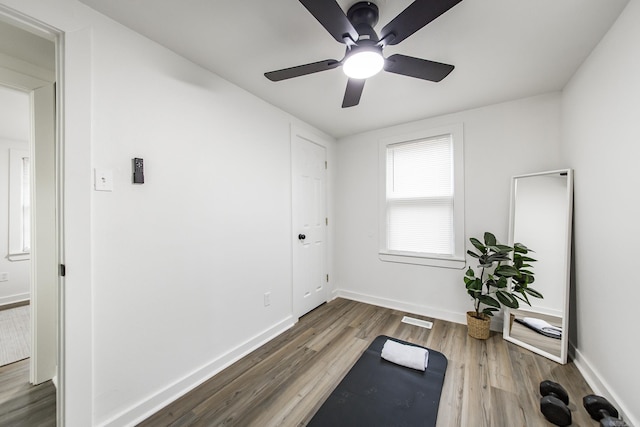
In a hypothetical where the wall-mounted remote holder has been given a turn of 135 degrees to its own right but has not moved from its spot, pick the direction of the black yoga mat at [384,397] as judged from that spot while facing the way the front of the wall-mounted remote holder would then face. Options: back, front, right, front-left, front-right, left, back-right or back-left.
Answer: back-left

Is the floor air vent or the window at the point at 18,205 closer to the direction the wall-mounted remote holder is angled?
the floor air vent

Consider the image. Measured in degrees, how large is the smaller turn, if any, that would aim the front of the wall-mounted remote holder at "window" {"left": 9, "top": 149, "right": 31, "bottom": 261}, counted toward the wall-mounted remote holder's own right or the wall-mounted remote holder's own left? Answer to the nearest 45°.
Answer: approximately 135° to the wall-mounted remote holder's own left

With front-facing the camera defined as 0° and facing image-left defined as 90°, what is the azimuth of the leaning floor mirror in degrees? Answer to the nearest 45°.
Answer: approximately 45°

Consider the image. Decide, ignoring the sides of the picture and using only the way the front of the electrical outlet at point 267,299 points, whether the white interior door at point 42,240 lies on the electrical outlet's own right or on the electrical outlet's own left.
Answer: on the electrical outlet's own right

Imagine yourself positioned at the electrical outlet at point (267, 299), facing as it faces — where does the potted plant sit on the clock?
The potted plant is roughly at 11 o'clock from the electrical outlet.

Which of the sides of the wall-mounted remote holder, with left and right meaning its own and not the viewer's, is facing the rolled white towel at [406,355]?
front

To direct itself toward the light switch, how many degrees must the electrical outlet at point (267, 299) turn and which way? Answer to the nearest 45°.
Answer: approximately 90° to its right

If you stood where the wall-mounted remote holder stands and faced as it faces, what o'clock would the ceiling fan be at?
The ceiling fan is roughly at 12 o'clock from the wall-mounted remote holder.

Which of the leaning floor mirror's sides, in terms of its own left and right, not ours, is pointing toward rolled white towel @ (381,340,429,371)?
front

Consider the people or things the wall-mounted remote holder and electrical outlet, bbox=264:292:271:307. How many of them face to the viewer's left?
0

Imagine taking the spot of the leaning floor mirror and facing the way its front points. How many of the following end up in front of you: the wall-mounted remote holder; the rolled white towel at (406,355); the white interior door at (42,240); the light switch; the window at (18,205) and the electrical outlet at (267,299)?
6

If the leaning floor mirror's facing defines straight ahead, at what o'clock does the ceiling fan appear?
The ceiling fan is roughly at 11 o'clock from the leaning floor mirror.

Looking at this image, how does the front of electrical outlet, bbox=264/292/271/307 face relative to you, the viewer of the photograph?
facing the viewer and to the right of the viewer
